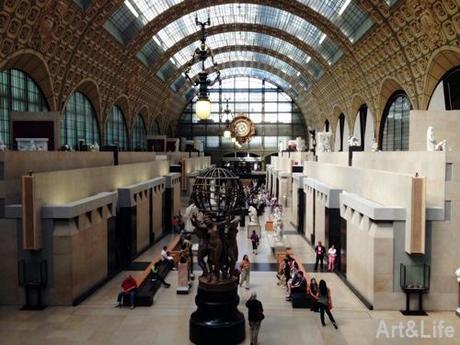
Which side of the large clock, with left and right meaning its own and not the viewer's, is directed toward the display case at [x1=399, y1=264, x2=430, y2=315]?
front

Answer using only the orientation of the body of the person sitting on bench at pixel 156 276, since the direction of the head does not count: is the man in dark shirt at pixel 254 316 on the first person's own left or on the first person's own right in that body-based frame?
on the first person's own right

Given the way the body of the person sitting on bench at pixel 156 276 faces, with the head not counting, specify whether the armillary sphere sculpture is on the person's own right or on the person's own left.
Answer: on the person's own right

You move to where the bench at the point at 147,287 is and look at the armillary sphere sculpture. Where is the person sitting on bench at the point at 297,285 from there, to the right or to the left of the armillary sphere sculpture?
left

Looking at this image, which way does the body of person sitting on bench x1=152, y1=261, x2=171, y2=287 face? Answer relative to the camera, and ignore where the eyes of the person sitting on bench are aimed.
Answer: to the viewer's right

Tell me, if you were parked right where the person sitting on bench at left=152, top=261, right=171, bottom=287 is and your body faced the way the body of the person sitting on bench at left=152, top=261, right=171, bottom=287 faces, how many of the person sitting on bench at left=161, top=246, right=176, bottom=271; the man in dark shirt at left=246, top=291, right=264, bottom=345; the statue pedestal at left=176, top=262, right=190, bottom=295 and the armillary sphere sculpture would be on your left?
1

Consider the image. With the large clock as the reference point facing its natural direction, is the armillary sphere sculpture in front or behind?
in front

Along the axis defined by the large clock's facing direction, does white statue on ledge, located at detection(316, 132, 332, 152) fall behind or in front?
in front

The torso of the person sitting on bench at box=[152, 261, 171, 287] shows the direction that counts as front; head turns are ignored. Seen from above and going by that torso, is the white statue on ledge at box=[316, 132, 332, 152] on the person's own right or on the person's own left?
on the person's own left

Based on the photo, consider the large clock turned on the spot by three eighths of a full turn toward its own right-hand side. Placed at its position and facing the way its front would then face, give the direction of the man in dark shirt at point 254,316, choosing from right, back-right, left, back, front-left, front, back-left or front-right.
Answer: back-left

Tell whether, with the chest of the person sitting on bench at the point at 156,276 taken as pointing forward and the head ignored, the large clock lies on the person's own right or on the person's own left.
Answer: on the person's own left

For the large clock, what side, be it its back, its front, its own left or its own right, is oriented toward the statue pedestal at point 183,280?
front

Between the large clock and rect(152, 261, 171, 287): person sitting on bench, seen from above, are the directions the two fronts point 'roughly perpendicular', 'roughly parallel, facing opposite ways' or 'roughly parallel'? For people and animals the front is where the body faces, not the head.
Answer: roughly perpendicular

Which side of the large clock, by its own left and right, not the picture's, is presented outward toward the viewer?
front

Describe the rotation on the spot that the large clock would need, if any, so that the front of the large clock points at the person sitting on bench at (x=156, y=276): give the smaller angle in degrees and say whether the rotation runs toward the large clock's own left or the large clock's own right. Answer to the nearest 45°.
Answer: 0° — it already faces them

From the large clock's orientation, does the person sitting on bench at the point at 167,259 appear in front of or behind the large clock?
in front

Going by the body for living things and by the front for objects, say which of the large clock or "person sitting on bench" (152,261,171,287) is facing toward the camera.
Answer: the large clock
